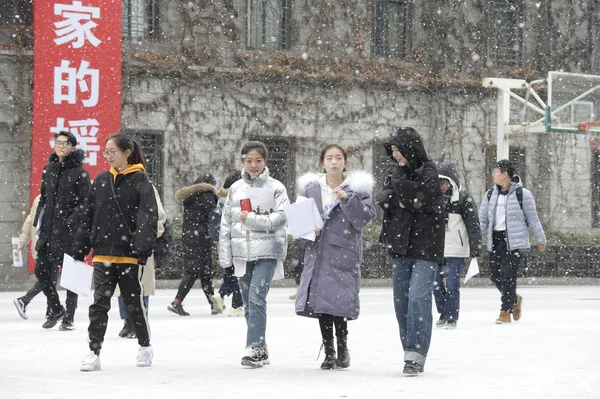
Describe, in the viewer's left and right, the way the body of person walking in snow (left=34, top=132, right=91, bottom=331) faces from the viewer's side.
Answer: facing the viewer and to the left of the viewer

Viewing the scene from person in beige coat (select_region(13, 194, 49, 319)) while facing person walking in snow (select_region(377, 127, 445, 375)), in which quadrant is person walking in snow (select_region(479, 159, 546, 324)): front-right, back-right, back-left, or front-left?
front-left

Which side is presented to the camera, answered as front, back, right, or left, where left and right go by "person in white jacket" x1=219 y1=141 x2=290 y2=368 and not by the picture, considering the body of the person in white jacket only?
front

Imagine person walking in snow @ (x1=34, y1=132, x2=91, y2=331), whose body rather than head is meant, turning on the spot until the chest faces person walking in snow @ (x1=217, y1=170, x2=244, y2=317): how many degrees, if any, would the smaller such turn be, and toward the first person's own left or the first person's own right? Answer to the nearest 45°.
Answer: approximately 180°

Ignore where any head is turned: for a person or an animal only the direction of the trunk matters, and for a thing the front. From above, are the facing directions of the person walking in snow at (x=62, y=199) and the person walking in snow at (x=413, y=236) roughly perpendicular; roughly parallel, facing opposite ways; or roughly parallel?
roughly parallel

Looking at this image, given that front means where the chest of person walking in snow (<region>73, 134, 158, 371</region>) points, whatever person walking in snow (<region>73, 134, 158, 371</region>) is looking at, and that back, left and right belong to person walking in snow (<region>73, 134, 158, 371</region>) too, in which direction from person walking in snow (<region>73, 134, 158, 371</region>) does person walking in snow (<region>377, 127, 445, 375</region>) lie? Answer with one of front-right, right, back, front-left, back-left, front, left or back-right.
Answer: back-left

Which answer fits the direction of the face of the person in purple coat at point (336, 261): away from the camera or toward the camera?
toward the camera

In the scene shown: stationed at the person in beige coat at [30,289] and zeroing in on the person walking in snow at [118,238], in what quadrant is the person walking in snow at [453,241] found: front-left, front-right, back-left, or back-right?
front-left

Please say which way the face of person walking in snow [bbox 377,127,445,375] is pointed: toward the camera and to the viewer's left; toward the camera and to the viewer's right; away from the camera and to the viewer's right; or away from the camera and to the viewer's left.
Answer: toward the camera and to the viewer's left

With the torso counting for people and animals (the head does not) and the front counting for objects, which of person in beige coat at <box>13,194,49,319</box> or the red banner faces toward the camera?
the red banner

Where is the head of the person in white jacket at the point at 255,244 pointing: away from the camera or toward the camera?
toward the camera

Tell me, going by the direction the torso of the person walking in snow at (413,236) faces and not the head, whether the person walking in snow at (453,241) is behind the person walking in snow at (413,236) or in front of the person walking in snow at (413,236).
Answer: behind

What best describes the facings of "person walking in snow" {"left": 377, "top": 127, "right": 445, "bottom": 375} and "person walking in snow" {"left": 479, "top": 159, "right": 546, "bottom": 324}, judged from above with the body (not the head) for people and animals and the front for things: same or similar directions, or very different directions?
same or similar directions

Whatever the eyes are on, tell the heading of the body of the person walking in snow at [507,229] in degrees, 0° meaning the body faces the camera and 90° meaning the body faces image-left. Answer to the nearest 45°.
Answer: approximately 45°
